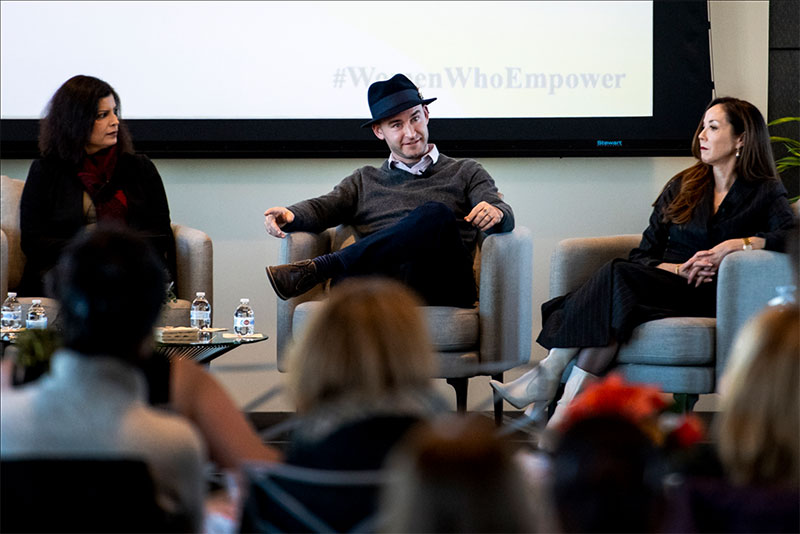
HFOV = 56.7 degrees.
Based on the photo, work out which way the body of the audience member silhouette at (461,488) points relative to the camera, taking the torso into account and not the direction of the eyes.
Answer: away from the camera

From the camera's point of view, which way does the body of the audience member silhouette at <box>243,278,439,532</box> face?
away from the camera

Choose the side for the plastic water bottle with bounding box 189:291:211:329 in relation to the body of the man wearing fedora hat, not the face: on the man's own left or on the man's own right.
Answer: on the man's own right

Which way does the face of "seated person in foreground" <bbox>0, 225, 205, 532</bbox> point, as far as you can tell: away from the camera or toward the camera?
away from the camera

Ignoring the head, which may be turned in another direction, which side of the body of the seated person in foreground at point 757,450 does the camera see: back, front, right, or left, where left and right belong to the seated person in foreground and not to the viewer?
back

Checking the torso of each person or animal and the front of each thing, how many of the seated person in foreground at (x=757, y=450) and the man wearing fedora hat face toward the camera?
1

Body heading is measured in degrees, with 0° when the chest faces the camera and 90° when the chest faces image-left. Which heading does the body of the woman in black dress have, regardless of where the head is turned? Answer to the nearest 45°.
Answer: approximately 45°

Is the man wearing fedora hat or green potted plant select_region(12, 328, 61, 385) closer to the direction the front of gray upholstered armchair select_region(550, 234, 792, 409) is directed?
the green potted plant

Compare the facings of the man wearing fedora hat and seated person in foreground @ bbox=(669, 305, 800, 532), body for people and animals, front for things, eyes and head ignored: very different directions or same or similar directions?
very different directions

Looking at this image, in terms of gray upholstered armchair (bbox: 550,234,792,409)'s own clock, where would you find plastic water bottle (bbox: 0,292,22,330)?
The plastic water bottle is roughly at 1 o'clock from the gray upholstered armchair.
